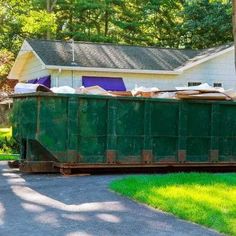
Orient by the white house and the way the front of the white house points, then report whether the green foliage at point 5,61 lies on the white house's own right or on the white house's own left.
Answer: on the white house's own right

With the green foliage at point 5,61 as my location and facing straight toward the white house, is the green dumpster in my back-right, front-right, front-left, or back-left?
front-right

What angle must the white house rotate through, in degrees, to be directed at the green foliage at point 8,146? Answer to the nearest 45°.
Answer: approximately 45° to its right

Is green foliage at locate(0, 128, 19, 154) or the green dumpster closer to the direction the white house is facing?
the green dumpster

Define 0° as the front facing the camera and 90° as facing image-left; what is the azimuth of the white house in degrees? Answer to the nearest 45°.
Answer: approximately 0°

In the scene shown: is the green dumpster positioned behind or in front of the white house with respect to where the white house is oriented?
in front

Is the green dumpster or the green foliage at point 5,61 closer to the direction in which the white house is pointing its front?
the green dumpster
